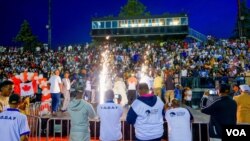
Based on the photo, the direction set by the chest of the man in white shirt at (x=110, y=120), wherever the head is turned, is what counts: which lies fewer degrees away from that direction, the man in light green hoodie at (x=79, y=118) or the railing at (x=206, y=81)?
the railing

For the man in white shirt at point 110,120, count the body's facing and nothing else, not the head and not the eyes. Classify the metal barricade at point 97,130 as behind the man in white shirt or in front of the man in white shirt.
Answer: in front

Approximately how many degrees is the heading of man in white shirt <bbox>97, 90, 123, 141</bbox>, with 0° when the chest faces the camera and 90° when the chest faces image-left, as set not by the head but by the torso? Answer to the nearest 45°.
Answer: approximately 180°

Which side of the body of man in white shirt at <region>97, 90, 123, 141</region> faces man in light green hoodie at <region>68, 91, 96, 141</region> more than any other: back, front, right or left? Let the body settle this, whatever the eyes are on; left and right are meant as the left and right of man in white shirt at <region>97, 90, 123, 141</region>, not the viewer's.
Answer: left

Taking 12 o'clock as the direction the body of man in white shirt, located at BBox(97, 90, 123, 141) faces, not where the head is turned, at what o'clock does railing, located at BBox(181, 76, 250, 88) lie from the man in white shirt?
The railing is roughly at 1 o'clock from the man in white shirt.

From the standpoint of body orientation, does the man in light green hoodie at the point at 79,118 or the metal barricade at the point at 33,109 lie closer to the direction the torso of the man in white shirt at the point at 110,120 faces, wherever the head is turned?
the metal barricade

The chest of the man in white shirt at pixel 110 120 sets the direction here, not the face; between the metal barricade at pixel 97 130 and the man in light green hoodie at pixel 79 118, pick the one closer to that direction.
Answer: the metal barricade
